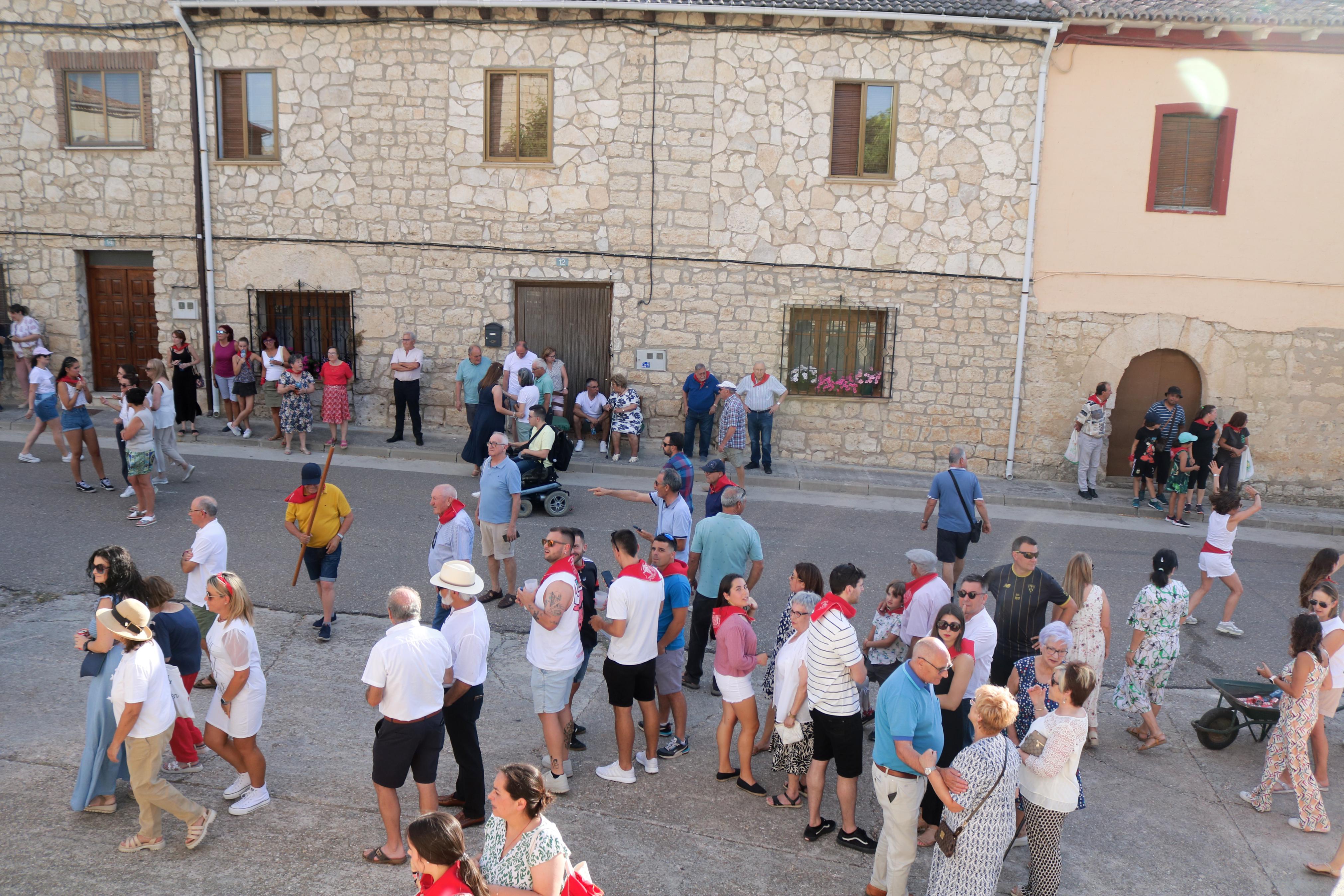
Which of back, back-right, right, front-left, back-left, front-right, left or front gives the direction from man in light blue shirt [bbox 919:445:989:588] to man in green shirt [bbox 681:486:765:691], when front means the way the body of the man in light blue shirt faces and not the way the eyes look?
back-left

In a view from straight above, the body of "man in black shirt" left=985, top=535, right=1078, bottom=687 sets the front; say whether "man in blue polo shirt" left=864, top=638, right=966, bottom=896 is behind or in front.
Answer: in front

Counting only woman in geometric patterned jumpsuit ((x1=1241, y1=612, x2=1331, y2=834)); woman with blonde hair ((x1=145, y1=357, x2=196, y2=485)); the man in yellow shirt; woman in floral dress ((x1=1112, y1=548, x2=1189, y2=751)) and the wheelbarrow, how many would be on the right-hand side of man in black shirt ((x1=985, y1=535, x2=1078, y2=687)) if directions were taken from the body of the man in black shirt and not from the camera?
2

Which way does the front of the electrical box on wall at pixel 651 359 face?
toward the camera

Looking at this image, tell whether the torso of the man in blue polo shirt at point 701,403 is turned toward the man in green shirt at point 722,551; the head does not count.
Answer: yes

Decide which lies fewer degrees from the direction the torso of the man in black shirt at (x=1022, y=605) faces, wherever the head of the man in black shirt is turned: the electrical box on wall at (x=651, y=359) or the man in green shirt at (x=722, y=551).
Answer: the man in green shirt

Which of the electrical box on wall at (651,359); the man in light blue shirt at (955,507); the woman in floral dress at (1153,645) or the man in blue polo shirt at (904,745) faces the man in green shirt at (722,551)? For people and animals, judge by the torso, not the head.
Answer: the electrical box on wall

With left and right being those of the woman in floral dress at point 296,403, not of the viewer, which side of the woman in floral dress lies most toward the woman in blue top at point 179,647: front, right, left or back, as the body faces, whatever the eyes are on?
front

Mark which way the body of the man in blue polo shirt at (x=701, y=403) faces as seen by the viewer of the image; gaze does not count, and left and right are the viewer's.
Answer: facing the viewer

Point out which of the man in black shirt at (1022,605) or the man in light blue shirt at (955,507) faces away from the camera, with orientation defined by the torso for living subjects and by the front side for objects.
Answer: the man in light blue shirt

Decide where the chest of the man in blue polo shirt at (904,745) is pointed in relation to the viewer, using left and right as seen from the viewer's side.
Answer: facing to the right of the viewer

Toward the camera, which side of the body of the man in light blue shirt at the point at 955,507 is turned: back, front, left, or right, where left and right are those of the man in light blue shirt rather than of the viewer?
back

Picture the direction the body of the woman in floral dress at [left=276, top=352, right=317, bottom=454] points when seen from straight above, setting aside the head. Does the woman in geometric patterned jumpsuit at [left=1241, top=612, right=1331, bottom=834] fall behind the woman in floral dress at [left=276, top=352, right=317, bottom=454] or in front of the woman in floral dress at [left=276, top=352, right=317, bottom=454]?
in front

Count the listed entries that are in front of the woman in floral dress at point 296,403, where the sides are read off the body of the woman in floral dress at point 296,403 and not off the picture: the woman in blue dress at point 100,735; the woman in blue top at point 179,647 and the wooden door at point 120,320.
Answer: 2

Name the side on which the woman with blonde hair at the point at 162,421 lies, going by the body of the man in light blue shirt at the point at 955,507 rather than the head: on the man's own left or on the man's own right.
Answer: on the man's own left

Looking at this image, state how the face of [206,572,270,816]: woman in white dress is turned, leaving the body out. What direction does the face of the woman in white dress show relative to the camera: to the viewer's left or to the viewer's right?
to the viewer's left

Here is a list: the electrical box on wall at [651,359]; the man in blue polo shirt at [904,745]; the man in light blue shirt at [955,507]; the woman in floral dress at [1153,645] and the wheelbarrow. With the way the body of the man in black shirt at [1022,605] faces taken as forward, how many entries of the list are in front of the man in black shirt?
1
